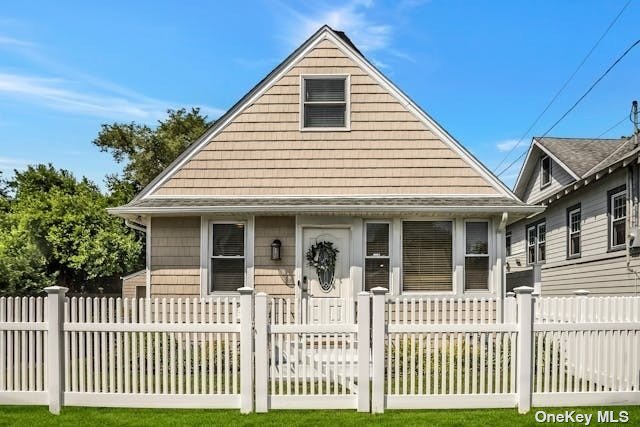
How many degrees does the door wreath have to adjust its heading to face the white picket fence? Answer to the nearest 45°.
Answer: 0° — it already faces it

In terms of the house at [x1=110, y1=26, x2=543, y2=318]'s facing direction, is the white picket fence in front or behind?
in front

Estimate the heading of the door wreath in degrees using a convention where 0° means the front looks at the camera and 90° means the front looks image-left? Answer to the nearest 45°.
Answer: approximately 0°
